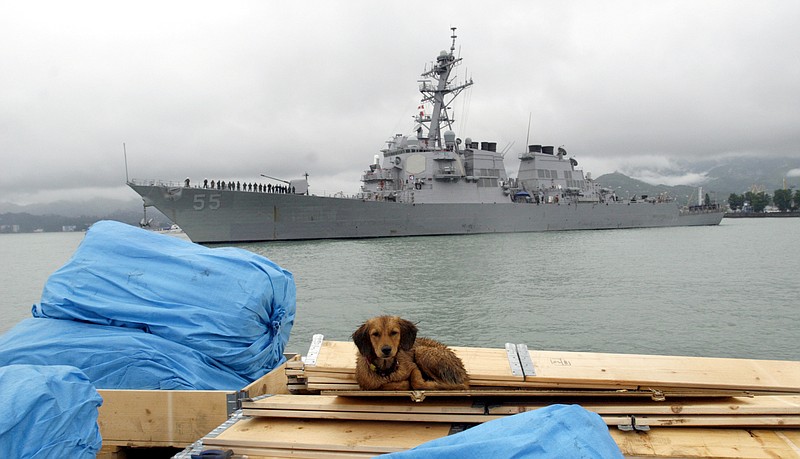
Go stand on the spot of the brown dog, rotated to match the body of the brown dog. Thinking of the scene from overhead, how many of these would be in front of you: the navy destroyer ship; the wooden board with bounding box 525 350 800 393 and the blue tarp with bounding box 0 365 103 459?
1

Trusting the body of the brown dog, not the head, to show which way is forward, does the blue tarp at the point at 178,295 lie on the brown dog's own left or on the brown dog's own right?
on the brown dog's own right

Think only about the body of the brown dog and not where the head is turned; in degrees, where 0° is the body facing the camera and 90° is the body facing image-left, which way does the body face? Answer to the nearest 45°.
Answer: approximately 45°

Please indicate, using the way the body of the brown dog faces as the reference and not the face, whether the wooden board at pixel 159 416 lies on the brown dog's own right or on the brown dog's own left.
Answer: on the brown dog's own right

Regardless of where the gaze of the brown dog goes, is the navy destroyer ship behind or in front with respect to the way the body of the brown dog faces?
behind

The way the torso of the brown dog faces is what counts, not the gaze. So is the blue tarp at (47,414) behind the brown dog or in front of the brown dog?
in front
